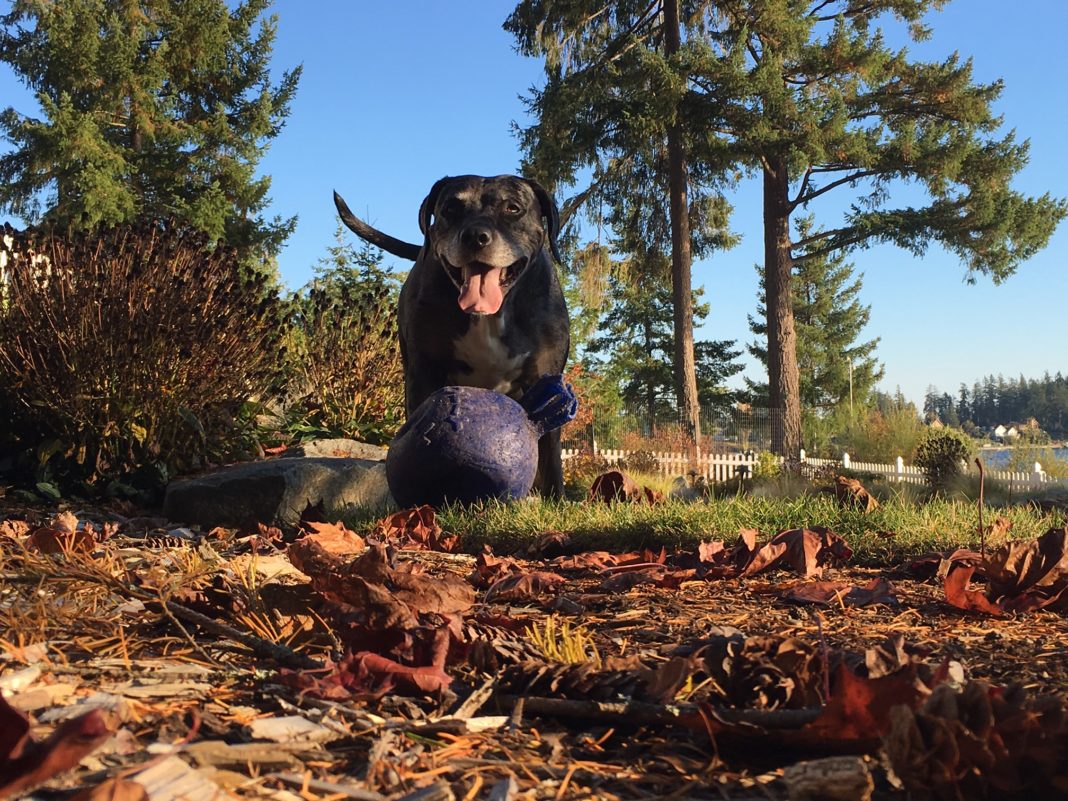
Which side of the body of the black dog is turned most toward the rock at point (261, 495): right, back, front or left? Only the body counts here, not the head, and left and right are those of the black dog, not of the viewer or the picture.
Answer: right

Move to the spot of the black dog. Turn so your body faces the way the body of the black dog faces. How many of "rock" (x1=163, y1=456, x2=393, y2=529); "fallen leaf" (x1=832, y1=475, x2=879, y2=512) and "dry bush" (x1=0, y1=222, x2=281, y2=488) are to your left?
1

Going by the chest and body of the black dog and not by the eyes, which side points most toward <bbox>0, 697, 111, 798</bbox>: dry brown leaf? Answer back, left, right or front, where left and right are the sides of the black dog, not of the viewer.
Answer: front

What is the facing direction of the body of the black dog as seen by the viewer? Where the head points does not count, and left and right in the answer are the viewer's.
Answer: facing the viewer

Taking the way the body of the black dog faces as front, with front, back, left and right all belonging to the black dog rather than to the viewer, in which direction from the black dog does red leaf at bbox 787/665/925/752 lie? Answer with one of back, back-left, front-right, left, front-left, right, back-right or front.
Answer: front

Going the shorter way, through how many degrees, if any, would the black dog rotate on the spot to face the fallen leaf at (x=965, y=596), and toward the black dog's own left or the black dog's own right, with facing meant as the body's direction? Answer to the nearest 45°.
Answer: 0° — it already faces it

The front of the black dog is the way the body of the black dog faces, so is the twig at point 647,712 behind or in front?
in front

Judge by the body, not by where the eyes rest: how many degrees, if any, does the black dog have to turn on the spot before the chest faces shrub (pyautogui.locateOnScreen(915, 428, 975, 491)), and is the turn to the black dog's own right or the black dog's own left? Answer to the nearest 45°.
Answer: approximately 135° to the black dog's own left

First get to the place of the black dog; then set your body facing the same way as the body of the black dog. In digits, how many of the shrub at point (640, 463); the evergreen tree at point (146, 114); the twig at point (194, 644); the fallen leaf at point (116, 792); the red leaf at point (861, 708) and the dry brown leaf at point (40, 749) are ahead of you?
4

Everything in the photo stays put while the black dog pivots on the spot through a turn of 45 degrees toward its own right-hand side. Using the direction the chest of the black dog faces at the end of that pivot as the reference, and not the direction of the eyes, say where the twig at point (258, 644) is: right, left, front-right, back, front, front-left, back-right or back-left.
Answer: front-left

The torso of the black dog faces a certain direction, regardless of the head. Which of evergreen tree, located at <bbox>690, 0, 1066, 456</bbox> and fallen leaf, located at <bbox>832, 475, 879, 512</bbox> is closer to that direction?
the fallen leaf

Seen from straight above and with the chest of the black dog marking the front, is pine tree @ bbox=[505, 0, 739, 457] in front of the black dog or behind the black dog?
behind

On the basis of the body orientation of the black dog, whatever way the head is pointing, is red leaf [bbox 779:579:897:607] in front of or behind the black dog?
in front

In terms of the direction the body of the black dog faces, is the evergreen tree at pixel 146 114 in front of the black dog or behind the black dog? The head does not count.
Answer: behind
